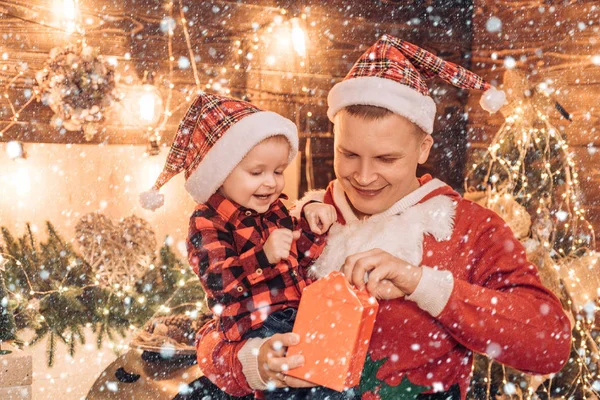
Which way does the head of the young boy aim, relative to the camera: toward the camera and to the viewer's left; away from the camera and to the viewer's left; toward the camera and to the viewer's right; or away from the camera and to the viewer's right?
toward the camera and to the viewer's right

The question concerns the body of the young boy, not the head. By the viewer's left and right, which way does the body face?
facing the viewer and to the right of the viewer

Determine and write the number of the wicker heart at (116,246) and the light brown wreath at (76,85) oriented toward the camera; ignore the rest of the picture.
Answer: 2

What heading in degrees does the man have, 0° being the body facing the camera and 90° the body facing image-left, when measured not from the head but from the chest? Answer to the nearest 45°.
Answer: approximately 45°

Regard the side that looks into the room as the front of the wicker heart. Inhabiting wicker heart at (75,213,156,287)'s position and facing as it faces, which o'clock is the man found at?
The man is roughly at 11 o'clock from the wicker heart.

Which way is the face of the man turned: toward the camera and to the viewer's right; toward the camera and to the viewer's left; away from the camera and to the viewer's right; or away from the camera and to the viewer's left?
toward the camera and to the viewer's left

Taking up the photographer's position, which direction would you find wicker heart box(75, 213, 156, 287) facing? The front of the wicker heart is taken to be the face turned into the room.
facing the viewer

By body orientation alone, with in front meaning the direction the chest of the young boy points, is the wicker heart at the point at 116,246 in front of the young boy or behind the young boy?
behind

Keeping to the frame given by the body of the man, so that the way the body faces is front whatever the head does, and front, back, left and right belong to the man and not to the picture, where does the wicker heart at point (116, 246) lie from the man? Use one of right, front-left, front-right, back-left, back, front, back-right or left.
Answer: right

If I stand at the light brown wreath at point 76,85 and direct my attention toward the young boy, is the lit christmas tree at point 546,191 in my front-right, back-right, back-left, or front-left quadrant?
front-left

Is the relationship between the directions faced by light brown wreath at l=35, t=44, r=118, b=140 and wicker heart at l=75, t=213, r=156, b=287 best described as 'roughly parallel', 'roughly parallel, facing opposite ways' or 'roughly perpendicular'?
roughly parallel

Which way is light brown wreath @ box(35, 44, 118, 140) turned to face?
toward the camera
